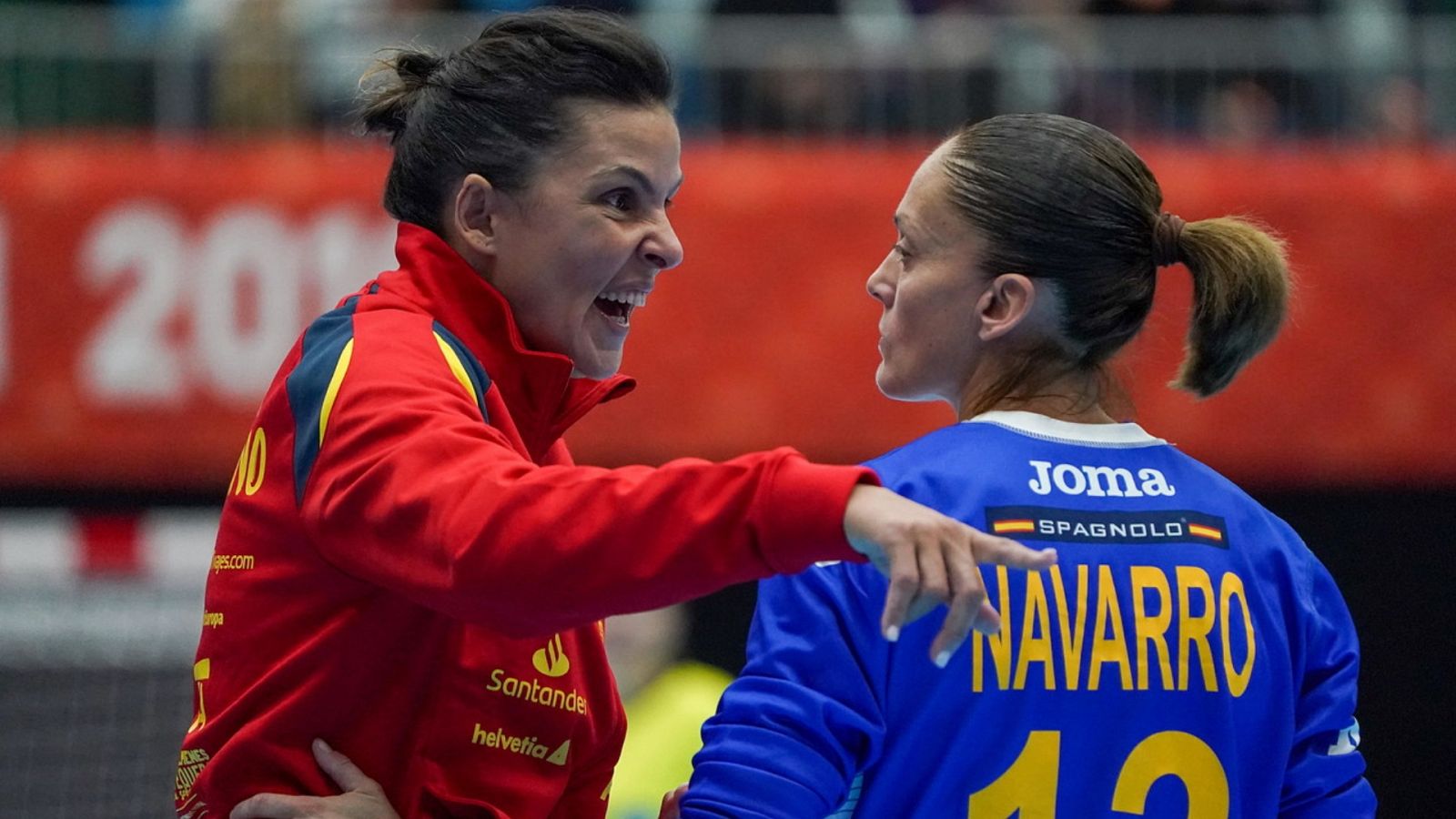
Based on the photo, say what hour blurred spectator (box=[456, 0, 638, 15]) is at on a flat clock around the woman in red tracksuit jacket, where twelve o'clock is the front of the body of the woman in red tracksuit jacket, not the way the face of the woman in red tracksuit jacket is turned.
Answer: The blurred spectator is roughly at 9 o'clock from the woman in red tracksuit jacket.

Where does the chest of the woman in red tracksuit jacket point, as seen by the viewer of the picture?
to the viewer's right

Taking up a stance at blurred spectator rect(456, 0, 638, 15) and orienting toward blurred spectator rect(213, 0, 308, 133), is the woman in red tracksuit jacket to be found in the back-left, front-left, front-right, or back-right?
front-left

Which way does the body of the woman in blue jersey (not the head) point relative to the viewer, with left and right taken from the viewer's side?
facing away from the viewer and to the left of the viewer

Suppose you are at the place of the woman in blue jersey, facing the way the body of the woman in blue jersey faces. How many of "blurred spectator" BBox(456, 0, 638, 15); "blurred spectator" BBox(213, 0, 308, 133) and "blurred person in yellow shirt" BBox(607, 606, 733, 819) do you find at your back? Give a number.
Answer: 0

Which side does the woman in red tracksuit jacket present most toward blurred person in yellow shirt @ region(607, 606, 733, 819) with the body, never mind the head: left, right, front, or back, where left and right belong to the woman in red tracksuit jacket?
left

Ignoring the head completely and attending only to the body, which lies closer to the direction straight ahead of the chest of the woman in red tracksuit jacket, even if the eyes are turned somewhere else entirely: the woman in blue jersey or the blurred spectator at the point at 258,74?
the woman in blue jersey

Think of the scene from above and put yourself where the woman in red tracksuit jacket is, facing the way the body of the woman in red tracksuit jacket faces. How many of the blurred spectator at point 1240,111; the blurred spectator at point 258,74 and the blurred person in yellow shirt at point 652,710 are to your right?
0

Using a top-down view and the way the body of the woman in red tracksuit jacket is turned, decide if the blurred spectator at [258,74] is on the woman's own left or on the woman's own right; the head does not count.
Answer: on the woman's own left

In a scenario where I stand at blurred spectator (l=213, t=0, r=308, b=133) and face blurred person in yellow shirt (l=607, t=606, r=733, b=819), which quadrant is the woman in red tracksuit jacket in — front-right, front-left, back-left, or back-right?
front-right

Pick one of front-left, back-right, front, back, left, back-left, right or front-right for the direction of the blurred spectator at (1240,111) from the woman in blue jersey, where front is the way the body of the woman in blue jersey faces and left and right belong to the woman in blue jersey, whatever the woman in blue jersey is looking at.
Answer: front-right

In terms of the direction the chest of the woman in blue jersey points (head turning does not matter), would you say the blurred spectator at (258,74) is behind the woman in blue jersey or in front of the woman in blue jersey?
in front

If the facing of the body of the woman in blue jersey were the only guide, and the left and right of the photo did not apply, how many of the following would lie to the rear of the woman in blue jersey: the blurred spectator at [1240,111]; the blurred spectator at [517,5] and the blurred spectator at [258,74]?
0

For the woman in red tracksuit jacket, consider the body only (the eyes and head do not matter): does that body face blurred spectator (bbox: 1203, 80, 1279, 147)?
no

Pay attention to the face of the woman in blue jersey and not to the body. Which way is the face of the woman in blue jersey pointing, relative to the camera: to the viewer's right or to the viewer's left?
to the viewer's left

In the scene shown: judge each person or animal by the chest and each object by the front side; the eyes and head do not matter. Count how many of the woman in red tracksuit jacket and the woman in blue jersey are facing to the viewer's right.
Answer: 1

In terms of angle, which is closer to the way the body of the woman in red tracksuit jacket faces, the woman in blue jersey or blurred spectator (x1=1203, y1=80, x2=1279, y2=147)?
the woman in blue jersey

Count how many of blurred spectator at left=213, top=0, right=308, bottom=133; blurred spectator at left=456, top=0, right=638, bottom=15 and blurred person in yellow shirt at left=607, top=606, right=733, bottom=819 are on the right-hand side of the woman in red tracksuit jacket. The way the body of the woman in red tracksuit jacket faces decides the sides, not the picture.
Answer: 0

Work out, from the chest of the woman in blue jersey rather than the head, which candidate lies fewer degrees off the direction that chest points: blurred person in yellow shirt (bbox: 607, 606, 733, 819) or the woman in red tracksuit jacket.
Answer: the blurred person in yellow shirt
